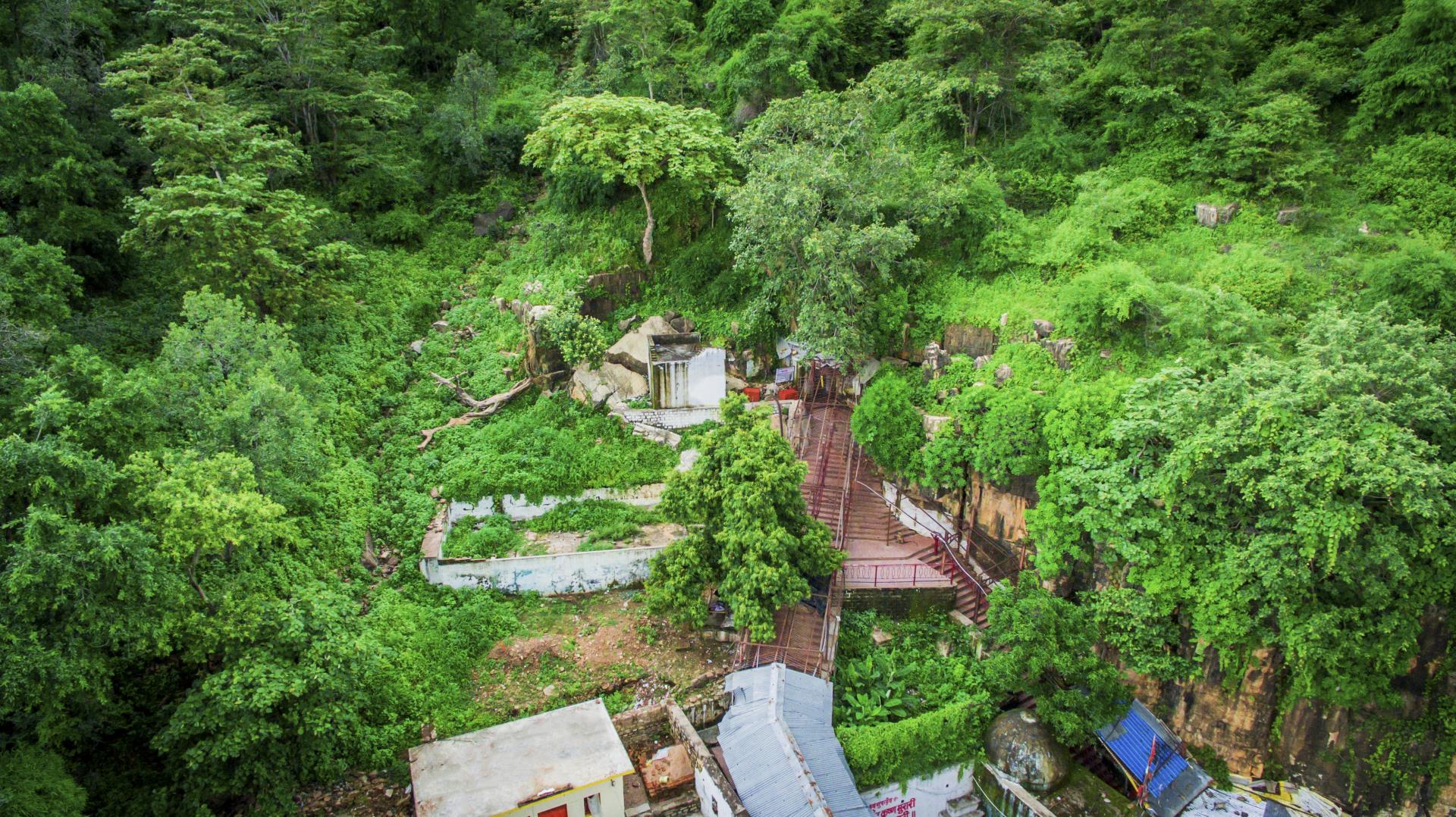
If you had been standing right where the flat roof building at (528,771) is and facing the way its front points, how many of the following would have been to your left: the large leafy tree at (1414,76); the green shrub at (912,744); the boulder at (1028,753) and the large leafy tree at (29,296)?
3

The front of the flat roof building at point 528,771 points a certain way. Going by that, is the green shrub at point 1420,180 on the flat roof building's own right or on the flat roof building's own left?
on the flat roof building's own left

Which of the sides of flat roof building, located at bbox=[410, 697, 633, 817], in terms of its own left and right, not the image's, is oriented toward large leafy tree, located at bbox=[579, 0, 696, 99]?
back

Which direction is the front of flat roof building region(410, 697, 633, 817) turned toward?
toward the camera

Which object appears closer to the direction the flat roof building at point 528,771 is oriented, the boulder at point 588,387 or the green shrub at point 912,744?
the green shrub

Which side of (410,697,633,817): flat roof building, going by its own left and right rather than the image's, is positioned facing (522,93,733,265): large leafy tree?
back

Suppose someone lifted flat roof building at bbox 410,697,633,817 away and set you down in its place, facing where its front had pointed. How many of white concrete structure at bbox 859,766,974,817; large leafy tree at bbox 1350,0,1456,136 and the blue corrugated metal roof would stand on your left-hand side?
3

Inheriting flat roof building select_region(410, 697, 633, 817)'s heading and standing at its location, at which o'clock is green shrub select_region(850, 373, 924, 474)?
The green shrub is roughly at 8 o'clock from the flat roof building.

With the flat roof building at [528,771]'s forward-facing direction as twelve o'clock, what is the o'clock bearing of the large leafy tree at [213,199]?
The large leafy tree is roughly at 5 o'clock from the flat roof building.

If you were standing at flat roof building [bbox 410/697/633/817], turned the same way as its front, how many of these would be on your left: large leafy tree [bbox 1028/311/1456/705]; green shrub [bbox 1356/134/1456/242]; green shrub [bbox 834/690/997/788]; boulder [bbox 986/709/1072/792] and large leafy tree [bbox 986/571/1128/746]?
5

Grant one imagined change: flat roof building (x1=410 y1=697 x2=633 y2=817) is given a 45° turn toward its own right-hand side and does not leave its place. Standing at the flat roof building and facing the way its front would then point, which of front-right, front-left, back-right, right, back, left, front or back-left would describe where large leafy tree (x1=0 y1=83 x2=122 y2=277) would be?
right

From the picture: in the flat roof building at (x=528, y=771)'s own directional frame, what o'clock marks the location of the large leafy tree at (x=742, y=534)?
The large leafy tree is roughly at 8 o'clock from the flat roof building.

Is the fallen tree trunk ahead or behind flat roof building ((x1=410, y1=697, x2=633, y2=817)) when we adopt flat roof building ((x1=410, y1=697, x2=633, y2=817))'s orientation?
behind
